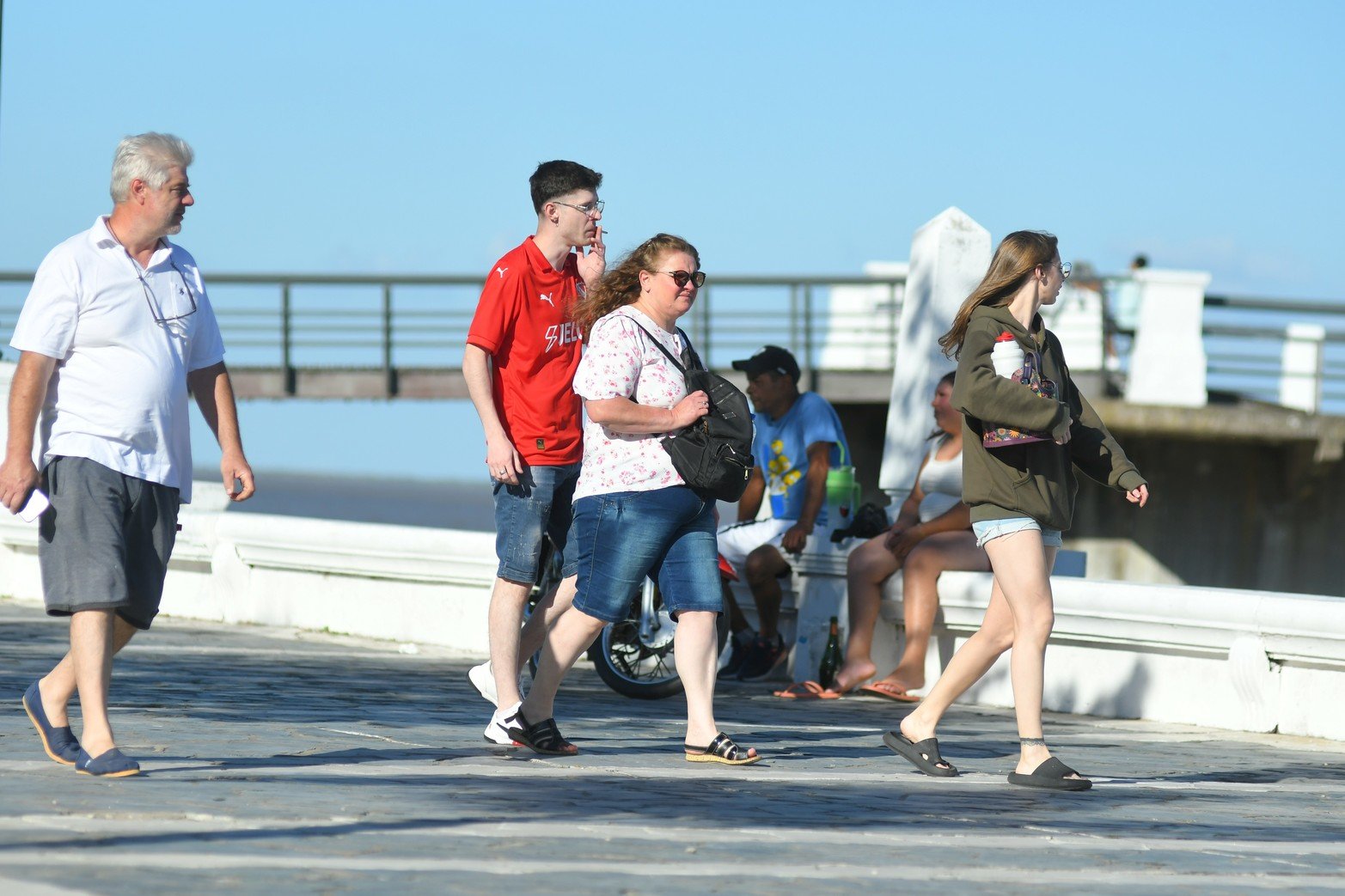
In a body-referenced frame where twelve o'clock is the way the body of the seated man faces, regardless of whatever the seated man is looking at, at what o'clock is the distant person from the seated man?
The distant person is roughly at 5 o'clock from the seated man.

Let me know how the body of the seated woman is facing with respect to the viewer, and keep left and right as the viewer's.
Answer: facing the viewer and to the left of the viewer

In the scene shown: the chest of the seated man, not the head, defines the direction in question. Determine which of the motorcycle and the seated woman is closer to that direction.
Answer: the motorcycle

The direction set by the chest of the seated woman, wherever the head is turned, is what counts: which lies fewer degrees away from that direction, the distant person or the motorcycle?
the motorcycle

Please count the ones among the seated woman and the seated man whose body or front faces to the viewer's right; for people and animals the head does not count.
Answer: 0

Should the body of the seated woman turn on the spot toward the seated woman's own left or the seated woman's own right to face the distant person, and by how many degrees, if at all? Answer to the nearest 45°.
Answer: approximately 135° to the seated woman's own right

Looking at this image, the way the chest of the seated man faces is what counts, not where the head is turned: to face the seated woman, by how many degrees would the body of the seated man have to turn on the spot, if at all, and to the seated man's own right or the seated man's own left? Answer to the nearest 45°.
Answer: approximately 90° to the seated man's own left

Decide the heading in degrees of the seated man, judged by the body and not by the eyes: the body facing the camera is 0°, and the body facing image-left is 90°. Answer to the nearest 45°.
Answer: approximately 45°

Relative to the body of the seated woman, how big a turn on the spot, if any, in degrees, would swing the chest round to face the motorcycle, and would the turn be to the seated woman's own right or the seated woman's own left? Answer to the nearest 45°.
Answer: approximately 45° to the seated woman's own right
